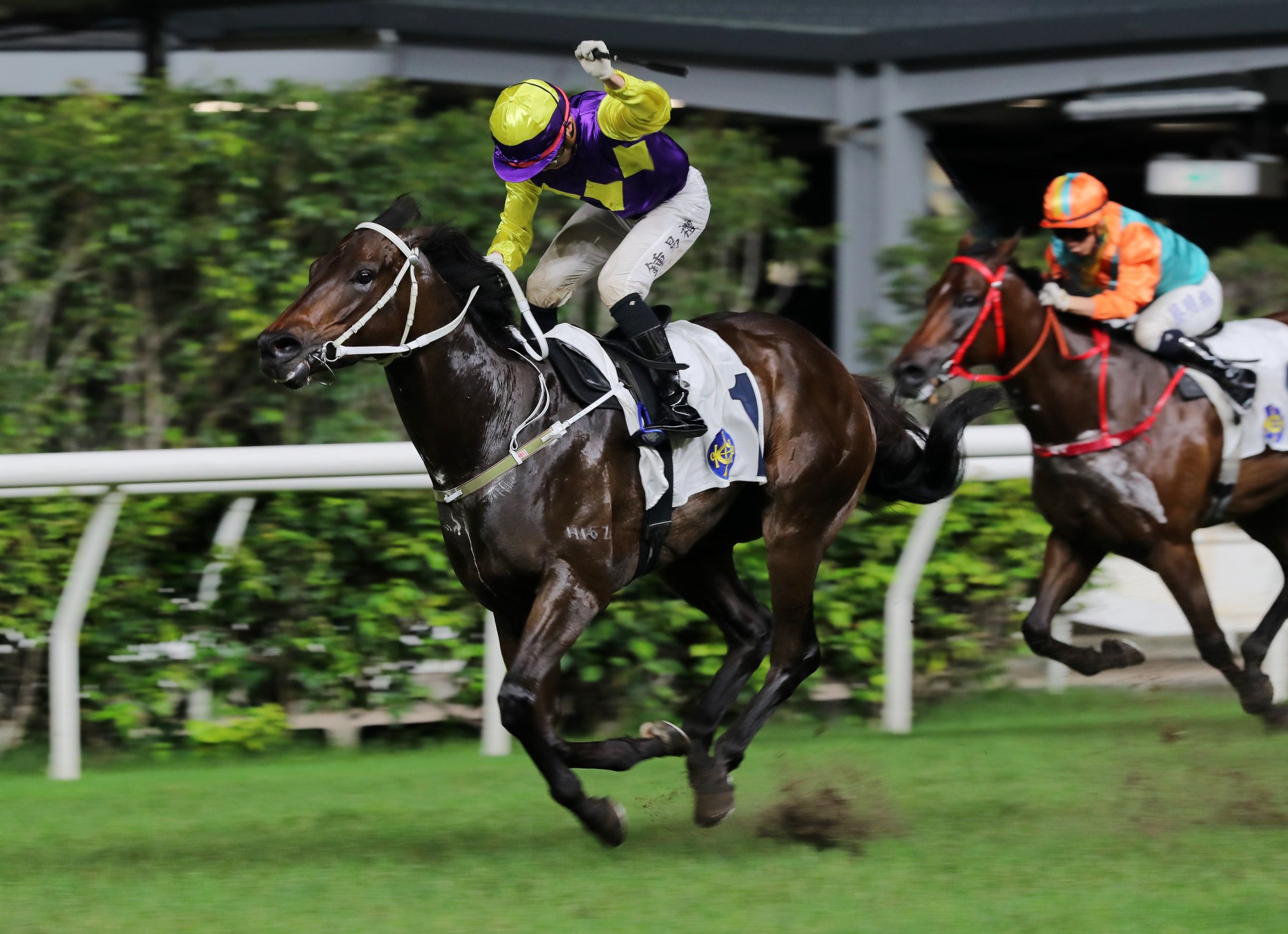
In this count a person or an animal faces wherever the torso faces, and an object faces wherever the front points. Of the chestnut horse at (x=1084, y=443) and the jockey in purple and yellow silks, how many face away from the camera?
0

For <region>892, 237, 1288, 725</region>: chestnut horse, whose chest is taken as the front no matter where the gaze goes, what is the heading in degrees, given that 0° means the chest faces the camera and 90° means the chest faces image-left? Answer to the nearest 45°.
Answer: approximately 45°

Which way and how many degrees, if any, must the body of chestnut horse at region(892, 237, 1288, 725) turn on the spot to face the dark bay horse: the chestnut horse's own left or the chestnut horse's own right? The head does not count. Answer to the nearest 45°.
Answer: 0° — it already faces it

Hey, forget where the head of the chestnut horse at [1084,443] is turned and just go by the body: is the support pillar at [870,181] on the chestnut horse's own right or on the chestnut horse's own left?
on the chestnut horse's own right

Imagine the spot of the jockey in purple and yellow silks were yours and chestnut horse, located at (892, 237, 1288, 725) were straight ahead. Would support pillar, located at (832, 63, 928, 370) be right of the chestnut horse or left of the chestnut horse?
left

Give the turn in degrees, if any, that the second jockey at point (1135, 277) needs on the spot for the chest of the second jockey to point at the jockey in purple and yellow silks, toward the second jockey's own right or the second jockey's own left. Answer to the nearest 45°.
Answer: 0° — they already face them

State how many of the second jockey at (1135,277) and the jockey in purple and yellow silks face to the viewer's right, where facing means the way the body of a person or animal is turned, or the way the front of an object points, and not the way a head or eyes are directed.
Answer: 0

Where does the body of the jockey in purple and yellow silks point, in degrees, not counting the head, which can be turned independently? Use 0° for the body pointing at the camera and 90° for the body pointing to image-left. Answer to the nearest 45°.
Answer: approximately 45°
